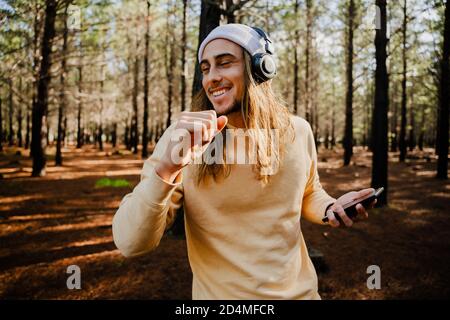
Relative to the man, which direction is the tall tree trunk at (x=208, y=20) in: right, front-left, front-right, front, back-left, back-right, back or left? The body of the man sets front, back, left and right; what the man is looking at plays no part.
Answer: back

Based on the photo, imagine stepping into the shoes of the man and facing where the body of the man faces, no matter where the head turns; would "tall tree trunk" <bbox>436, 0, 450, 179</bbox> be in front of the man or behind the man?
behind

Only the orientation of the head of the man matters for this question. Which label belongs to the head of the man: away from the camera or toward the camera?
toward the camera

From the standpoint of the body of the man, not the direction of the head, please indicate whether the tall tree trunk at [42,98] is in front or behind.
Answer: behind

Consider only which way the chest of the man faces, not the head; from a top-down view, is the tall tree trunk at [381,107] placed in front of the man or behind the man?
behind

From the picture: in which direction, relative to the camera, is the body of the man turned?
toward the camera
